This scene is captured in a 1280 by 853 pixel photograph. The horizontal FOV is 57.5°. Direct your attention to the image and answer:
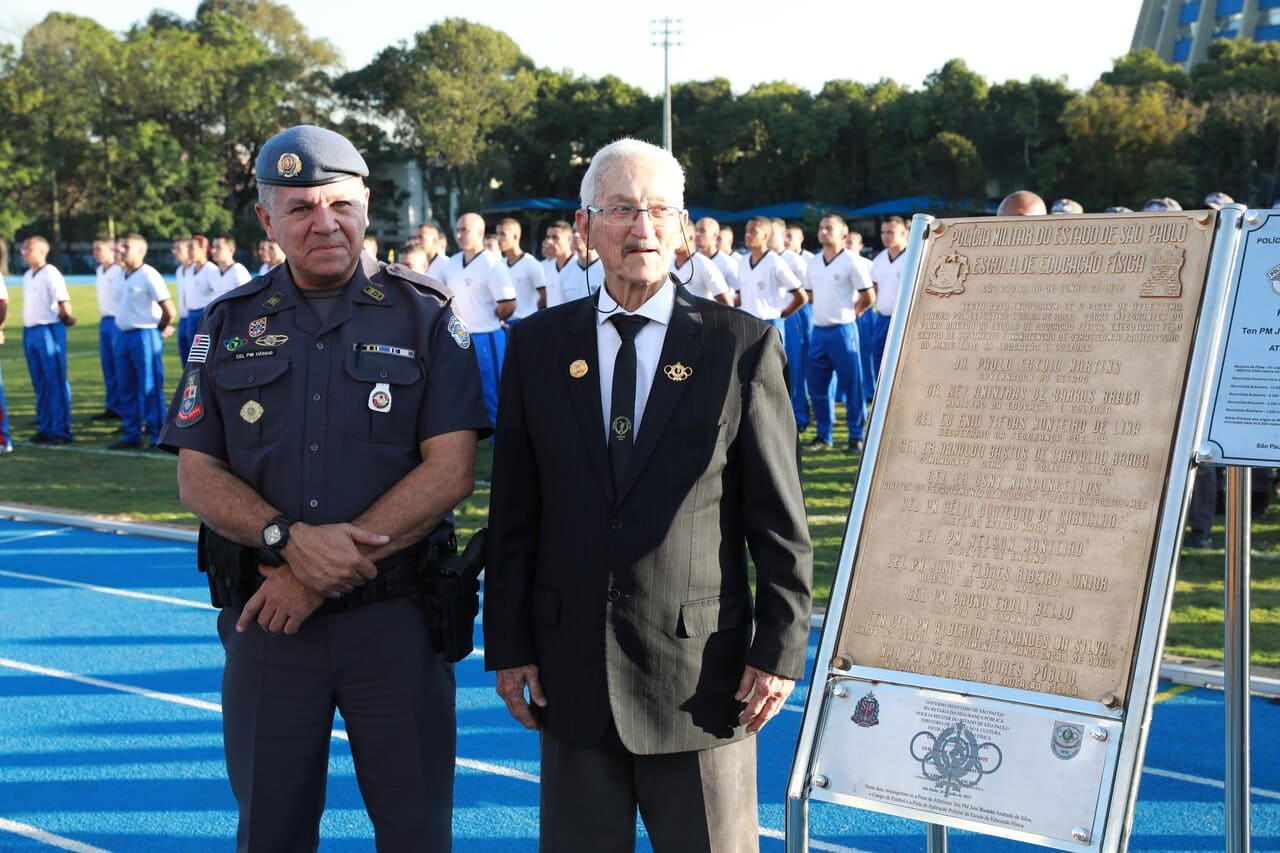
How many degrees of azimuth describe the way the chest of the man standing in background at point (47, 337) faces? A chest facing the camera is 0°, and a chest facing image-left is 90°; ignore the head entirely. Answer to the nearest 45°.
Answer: approximately 45°

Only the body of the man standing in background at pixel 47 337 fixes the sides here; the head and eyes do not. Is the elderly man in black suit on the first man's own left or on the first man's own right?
on the first man's own left

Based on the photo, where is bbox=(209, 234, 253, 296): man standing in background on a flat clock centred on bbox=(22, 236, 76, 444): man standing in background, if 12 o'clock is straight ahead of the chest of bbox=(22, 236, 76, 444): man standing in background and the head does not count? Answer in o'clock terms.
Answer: bbox=(209, 234, 253, 296): man standing in background is roughly at 7 o'clock from bbox=(22, 236, 76, 444): man standing in background.

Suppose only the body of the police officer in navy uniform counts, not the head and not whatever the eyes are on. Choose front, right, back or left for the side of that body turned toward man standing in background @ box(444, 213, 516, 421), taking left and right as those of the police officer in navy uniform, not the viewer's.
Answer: back

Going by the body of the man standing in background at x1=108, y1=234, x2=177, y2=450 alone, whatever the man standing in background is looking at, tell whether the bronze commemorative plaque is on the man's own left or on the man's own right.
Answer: on the man's own left

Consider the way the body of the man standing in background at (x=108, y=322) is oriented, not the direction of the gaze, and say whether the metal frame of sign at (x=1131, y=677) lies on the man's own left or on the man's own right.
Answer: on the man's own left

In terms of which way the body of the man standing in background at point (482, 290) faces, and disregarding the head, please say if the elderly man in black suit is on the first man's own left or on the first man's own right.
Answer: on the first man's own left

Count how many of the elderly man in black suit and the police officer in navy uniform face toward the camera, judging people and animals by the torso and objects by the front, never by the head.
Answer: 2

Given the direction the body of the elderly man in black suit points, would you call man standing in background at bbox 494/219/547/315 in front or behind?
behind

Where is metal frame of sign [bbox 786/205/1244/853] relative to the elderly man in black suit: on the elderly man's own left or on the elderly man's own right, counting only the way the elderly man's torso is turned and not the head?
on the elderly man's own left

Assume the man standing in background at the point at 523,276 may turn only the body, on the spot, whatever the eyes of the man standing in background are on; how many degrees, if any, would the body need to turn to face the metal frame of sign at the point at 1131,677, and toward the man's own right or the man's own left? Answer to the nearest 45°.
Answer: approximately 45° to the man's own left
